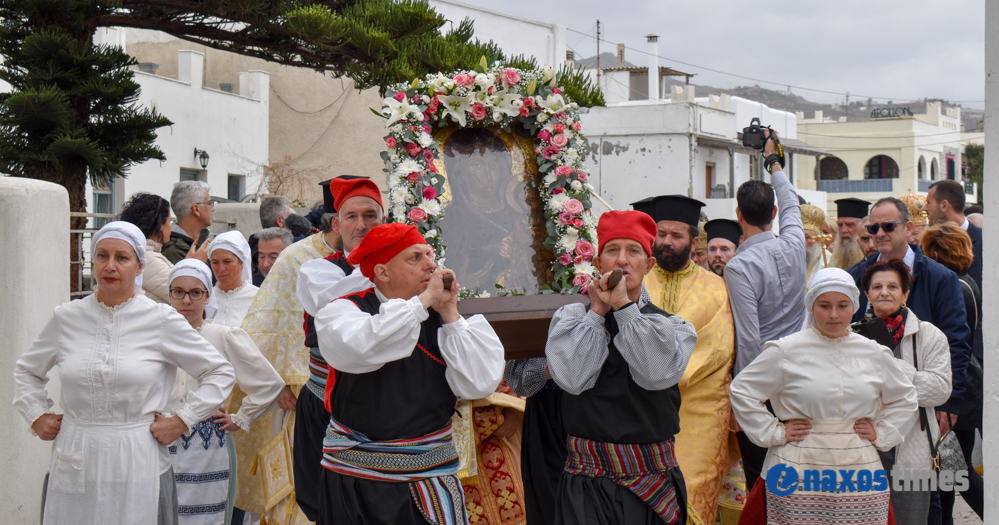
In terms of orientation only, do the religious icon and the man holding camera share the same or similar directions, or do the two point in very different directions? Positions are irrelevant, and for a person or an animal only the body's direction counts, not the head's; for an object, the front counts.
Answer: very different directions

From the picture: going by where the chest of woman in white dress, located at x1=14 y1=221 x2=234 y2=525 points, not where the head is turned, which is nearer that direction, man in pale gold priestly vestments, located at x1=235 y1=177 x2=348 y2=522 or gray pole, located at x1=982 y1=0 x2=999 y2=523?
the gray pole

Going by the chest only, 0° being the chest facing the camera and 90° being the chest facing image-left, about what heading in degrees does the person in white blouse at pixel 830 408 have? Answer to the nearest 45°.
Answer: approximately 0°

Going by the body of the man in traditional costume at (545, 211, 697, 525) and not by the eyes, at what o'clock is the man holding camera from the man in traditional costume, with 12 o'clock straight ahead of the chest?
The man holding camera is roughly at 7 o'clock from the man in traditional costume.

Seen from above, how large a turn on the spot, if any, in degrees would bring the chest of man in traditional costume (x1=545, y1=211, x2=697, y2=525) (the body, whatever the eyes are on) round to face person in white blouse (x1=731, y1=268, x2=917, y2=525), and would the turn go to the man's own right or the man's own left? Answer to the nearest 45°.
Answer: approximately 135° to the man's own left

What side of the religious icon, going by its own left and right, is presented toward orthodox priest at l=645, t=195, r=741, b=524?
left

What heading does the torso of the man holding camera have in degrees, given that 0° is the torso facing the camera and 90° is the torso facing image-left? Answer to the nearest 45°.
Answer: approximately 180°

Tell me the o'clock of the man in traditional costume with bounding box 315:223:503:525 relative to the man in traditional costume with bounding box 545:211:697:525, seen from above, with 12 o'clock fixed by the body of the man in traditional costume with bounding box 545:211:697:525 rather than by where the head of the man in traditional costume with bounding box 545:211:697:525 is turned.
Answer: the man in traditional costume with bounding box 315:223:503:525 is roughly at 2 o'clock from the man in traditional costume with bounding box 545:211:697:525.

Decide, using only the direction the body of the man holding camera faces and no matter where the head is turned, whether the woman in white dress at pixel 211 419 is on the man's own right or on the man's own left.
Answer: on the man's own left
